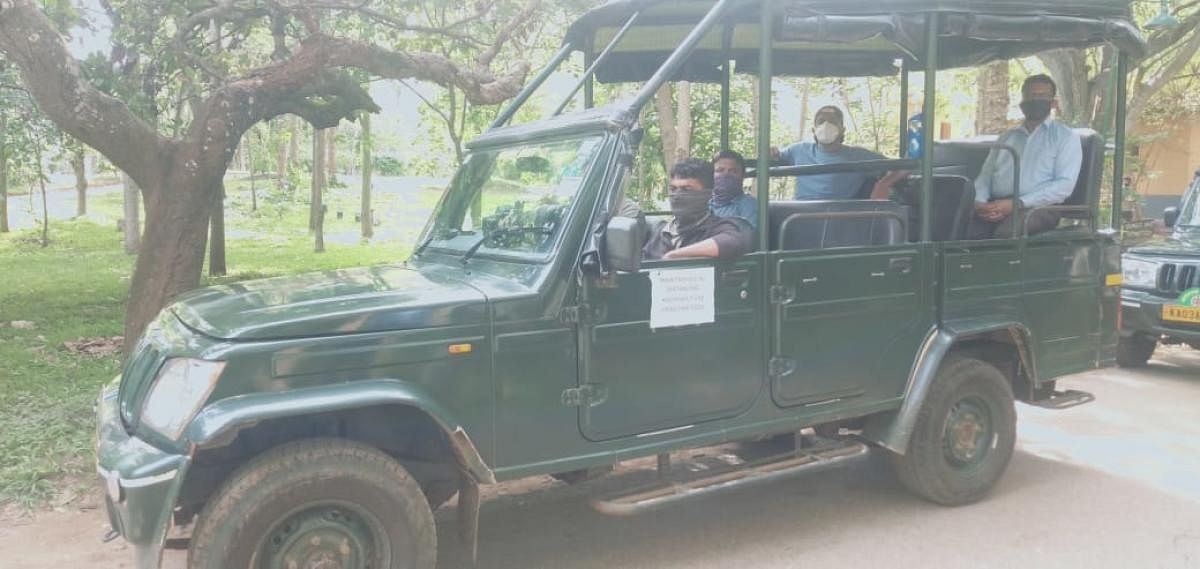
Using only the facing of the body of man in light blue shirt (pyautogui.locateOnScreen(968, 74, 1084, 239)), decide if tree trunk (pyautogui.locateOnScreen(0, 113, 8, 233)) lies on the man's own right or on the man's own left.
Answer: on the man's own right

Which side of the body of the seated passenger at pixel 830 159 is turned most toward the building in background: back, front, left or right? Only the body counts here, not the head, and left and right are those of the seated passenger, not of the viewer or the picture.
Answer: back

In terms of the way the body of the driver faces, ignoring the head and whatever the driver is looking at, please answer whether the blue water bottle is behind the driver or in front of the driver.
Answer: behind

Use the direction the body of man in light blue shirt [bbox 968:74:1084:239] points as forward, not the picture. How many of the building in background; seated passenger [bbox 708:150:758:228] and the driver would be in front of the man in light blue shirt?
2

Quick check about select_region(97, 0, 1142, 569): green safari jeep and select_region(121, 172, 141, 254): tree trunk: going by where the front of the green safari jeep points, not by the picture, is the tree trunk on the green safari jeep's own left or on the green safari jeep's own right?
on the green safari jeep's own right

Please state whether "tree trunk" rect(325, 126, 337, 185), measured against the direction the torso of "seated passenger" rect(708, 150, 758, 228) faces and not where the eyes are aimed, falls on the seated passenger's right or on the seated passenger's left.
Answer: on the seated passenger's right

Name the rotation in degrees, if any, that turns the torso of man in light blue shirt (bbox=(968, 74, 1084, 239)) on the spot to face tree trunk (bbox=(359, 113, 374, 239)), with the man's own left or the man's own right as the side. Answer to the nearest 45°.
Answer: approximately 90° to the man's own right
